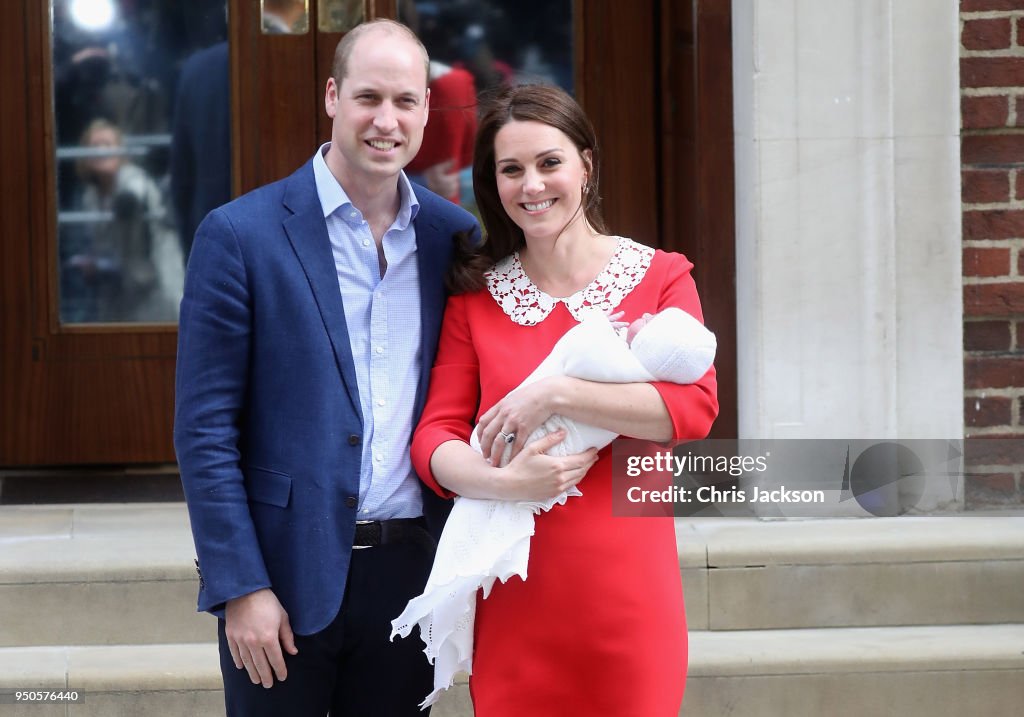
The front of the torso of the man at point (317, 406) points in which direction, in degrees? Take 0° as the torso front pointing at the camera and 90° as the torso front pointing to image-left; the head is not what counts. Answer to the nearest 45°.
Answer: approximately 315°

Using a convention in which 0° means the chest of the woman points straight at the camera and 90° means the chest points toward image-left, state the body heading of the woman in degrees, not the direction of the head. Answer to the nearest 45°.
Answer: approximately 0°

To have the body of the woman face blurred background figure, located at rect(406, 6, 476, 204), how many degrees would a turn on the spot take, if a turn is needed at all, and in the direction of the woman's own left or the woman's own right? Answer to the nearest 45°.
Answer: approximately 180°
